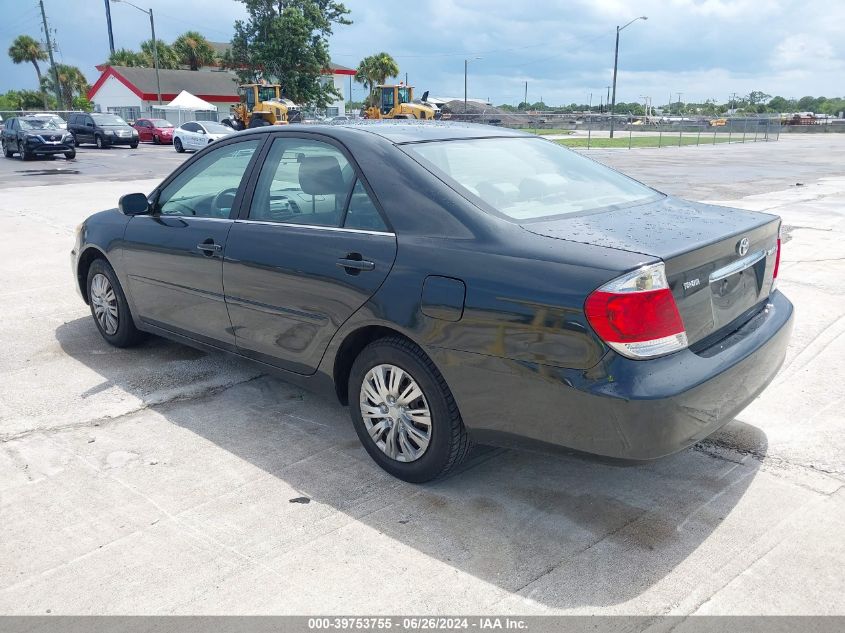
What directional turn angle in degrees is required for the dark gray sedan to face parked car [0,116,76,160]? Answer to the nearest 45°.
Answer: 0° — it already faces it

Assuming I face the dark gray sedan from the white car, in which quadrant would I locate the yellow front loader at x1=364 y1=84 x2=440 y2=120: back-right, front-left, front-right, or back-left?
back-left

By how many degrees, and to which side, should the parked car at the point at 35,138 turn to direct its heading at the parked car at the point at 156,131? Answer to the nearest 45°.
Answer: approximately 90° to its left

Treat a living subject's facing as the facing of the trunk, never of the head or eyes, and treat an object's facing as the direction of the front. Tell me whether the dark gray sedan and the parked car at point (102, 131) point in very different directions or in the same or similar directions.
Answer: very different directions

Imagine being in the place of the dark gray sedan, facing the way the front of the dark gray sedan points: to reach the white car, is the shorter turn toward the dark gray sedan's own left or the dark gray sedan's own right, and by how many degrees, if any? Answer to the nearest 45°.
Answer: approximately 45° to the dark gray sedan's own right

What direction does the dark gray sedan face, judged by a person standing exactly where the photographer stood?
facing away from the viewer and to the left of the viewer

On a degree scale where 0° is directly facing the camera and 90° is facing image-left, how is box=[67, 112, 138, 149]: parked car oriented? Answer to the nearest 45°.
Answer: approximately 315°

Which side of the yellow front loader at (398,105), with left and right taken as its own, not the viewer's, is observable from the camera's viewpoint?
left

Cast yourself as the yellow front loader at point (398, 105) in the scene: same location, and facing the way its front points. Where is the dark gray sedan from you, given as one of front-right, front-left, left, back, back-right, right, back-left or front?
left
